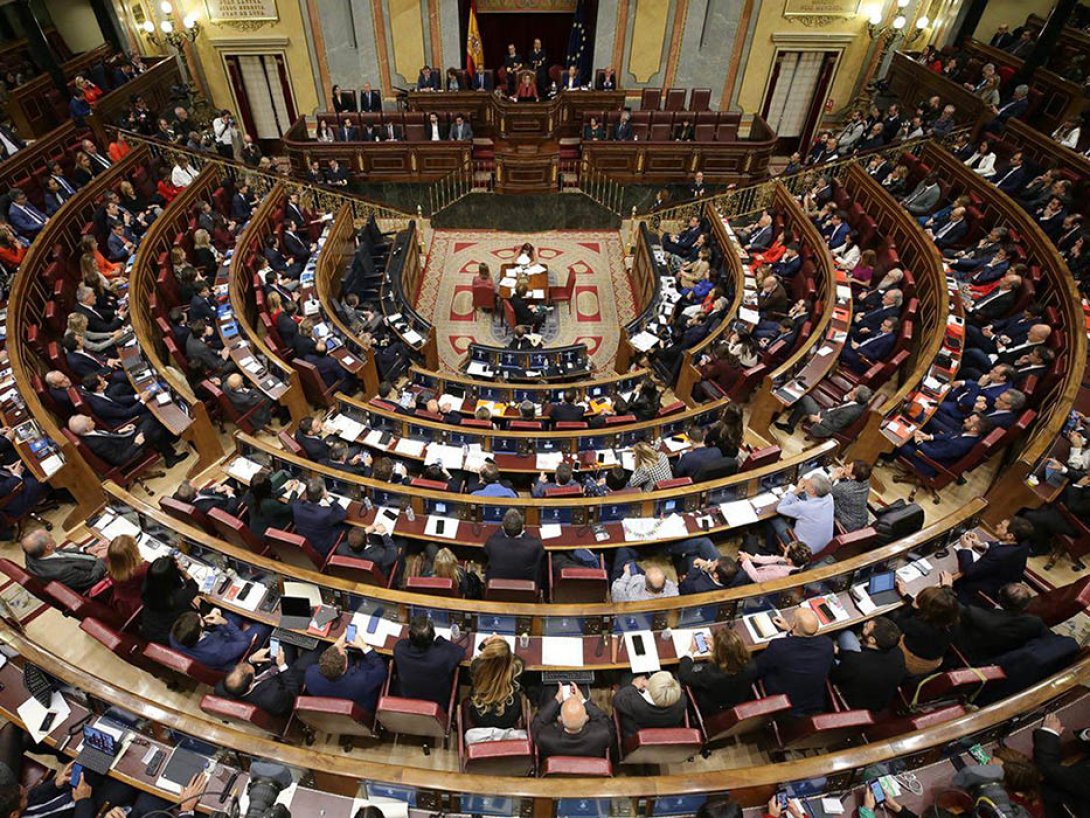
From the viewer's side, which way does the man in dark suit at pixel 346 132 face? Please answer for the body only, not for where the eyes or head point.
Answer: toward the camera

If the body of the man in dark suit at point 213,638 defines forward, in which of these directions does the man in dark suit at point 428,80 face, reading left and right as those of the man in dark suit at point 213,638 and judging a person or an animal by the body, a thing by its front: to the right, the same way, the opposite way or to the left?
the opposite way

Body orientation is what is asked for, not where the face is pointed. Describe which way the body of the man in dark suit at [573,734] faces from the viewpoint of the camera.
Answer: away from the camera

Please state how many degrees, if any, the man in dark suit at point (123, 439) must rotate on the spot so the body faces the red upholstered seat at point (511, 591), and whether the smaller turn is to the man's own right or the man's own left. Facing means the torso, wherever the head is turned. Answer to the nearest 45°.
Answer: approximately 90° to the man's own right

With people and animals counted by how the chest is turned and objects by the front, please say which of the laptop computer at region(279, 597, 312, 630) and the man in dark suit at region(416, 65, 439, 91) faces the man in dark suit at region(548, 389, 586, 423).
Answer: the man in dark suit at region(416, 65, 439, 91)

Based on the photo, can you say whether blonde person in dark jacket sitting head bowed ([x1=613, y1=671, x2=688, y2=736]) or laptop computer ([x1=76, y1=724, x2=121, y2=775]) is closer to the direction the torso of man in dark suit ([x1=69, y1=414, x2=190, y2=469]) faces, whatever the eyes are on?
the blonde person in dark jacket sitting head bowed

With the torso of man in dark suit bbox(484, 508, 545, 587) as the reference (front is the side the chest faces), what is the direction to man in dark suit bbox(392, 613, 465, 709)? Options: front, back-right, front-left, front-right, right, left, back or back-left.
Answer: back-left

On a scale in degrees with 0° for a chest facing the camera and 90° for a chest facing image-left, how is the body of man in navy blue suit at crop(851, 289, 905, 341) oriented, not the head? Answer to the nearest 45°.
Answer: approximately 90°

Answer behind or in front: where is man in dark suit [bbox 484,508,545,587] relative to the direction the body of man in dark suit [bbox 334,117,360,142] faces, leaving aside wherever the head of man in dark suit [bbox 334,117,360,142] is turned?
in front

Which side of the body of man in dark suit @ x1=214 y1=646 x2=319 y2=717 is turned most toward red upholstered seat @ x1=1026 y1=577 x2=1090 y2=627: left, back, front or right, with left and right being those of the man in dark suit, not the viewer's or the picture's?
right

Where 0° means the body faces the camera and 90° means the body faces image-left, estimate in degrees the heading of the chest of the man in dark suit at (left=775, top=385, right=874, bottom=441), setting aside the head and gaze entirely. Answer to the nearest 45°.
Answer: approximately 90°

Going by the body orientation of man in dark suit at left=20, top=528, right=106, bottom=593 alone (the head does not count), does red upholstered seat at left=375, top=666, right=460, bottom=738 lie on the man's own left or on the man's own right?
on the man's own right

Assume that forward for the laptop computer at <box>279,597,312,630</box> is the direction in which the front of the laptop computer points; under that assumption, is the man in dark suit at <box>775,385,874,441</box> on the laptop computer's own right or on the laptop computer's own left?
on the laptop computer's own left

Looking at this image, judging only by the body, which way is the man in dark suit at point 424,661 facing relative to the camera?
away from the camera

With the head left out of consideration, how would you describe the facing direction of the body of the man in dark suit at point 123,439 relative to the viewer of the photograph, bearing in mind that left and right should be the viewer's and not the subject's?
facing to the right of the viewer

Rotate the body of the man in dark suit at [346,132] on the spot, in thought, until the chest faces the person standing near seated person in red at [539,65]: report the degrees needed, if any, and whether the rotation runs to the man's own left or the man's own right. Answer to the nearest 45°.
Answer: approximately 90° to the man's own left

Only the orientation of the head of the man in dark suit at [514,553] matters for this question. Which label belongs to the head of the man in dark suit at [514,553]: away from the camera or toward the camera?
away from the camera

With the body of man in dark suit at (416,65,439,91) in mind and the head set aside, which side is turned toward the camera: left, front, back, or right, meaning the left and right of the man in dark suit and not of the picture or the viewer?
front

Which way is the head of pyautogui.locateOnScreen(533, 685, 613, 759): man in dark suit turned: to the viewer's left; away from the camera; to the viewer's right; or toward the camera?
away from the camera

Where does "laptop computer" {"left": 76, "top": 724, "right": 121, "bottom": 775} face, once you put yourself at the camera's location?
facing the viewer and to the left of the viewer
